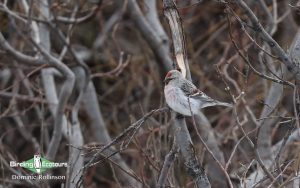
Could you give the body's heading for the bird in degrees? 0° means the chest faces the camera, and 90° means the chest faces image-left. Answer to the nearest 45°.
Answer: approximately 90°
